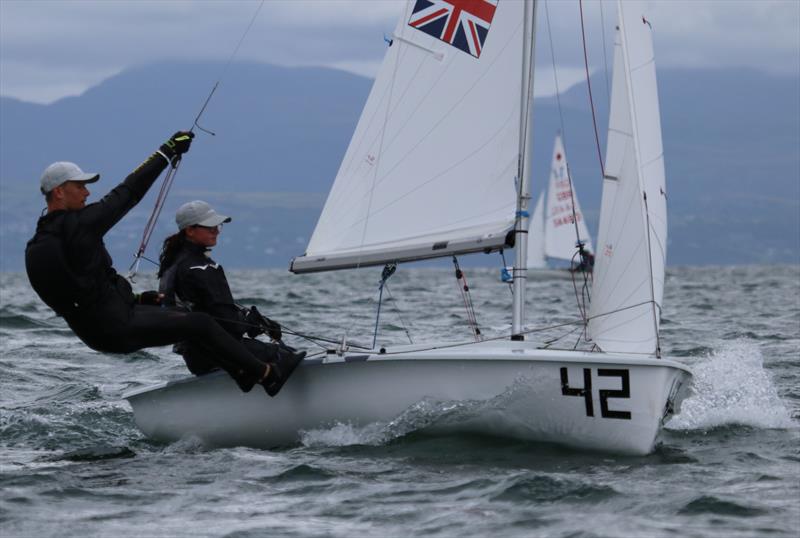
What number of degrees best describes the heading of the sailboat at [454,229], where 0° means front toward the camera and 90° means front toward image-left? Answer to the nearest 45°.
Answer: approximately 315°

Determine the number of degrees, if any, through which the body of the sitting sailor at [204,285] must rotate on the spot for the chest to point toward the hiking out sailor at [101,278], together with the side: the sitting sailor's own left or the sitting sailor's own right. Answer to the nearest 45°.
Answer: approximately 135° to the sitting sailor's own right

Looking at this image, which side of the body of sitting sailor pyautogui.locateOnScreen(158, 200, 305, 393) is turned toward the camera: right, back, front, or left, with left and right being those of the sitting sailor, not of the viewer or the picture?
right

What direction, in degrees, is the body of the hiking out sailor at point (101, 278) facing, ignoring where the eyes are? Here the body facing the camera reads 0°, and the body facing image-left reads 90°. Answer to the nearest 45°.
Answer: approximately 270°

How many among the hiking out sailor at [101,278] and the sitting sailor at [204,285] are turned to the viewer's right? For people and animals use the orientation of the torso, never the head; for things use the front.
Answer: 2

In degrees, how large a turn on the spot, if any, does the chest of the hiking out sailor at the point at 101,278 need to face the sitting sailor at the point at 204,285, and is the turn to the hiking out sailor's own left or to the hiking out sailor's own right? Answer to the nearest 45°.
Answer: approximately 45° to the hiking out sailor's own left
